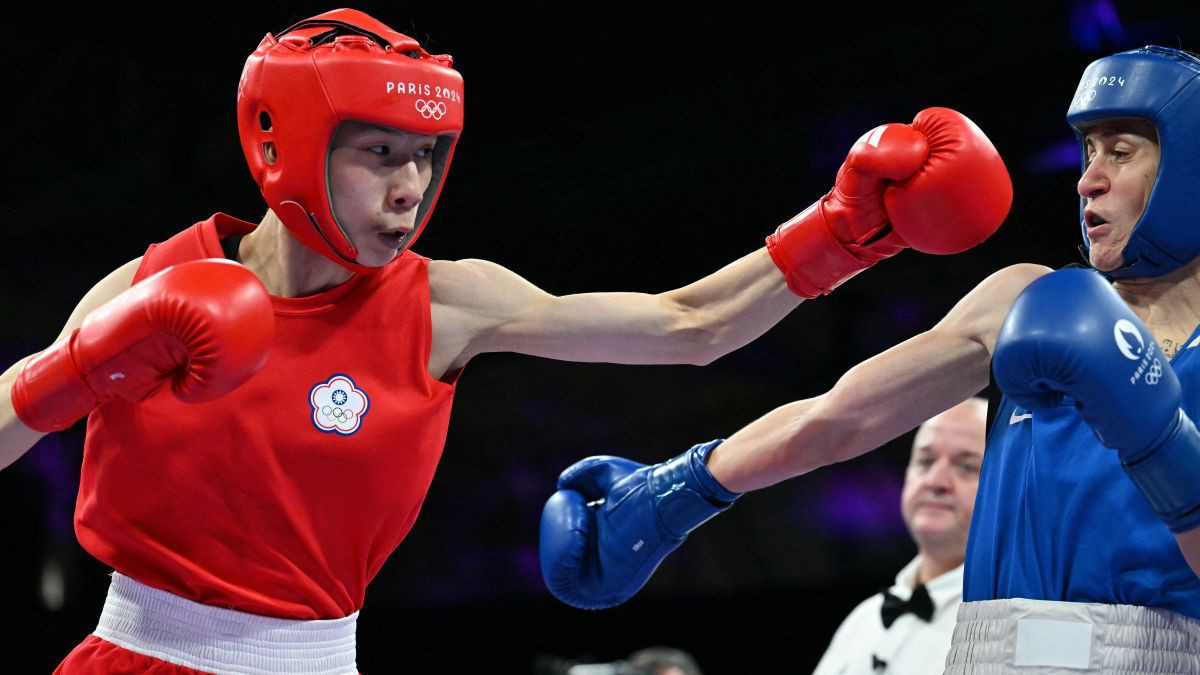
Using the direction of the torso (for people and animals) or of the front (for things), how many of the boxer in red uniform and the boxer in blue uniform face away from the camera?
0

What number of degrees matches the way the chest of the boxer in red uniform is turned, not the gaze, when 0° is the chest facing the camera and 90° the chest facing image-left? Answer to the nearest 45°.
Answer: approximately 315°

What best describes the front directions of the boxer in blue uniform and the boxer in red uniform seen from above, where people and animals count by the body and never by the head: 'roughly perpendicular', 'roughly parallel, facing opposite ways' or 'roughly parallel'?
roughly perpendicular

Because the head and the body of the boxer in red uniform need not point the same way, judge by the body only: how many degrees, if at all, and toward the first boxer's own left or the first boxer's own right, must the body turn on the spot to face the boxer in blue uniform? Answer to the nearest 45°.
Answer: approximately 45° to the first boxer's own left

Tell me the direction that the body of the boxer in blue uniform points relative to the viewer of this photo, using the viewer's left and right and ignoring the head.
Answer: facing the viewer and to the left of the viewer

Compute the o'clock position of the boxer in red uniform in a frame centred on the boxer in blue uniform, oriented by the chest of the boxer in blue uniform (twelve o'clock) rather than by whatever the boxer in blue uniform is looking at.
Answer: The boxer in red uniform is roughly at 1 o'clock from the boxer in blue uniform.
